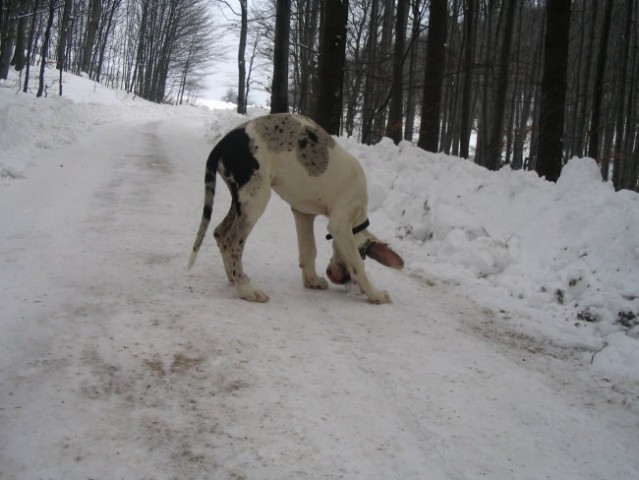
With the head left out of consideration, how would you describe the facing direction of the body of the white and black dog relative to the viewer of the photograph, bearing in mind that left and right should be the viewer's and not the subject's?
facing to the right of the viewer
